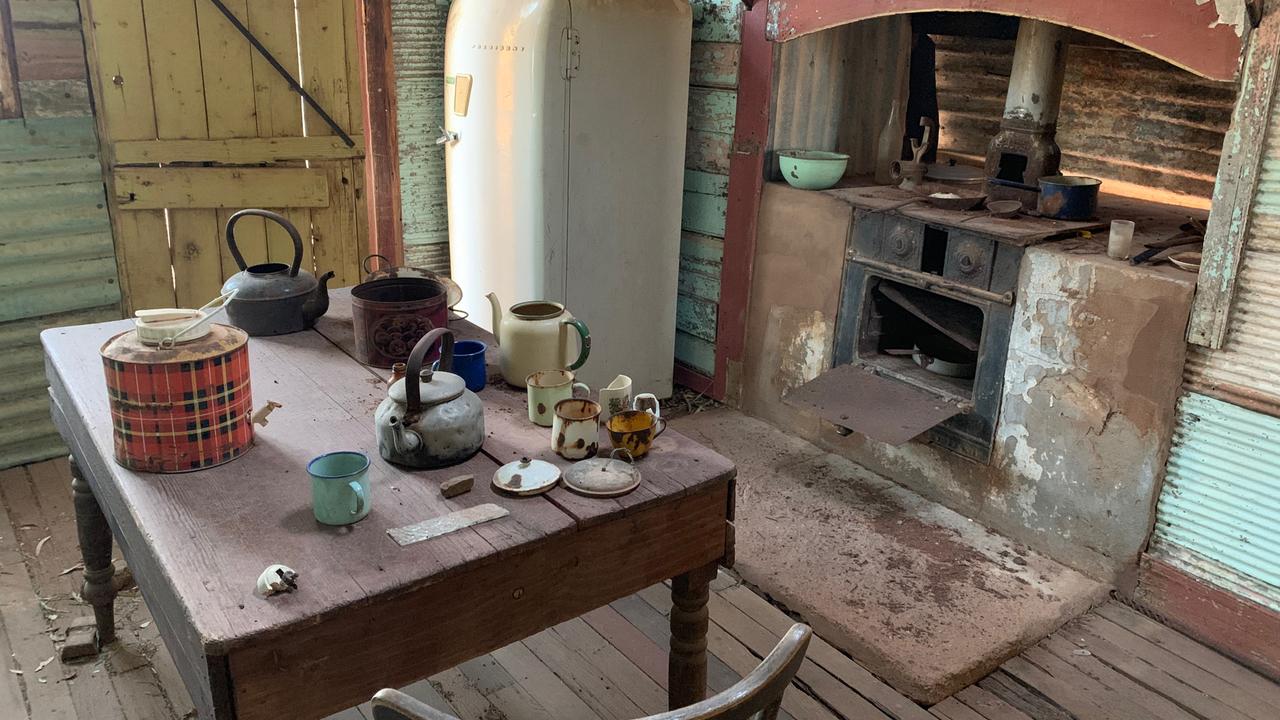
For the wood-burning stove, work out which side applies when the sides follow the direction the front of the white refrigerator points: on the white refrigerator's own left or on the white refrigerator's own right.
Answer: on the white refrigerator's own left

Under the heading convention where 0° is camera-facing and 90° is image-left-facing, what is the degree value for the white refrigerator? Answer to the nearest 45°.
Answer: approximately 45°

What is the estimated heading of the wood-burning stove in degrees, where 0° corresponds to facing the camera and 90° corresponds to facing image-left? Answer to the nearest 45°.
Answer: approximately 45°

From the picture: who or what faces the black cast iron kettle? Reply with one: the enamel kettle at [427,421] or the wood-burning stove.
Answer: the wood-burning stove

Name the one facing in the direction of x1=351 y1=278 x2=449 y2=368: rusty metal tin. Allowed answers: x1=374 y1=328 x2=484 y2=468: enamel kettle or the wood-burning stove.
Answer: the wood-burning stove

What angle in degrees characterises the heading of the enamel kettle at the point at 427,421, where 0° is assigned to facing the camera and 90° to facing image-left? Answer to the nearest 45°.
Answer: approximately 45°

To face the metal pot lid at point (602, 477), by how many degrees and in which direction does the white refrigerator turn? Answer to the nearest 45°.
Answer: approximately 45° to its left

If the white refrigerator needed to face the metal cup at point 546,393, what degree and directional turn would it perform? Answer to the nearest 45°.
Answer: approximately 45° to its left
